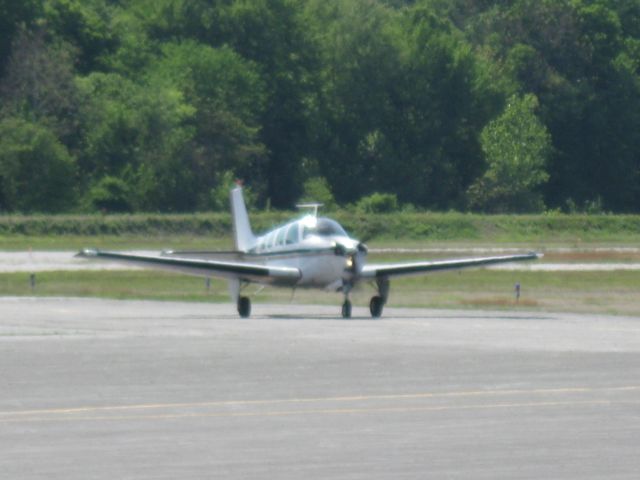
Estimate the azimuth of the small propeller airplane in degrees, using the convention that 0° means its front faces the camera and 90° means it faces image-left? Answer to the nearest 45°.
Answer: approximately 315°
